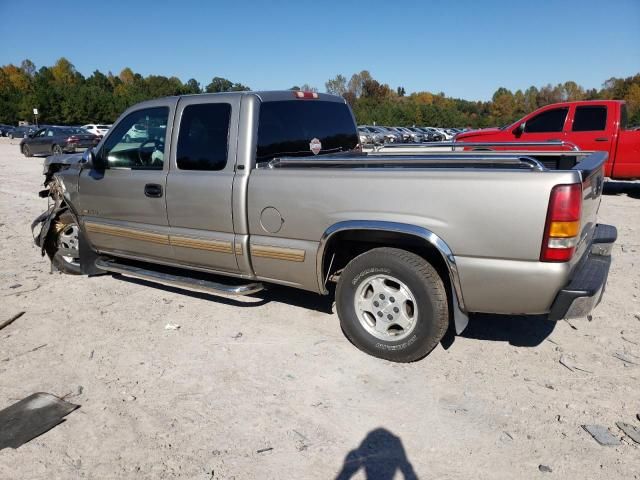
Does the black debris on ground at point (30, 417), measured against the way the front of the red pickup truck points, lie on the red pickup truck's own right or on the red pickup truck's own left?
on the red pickup truck's own left

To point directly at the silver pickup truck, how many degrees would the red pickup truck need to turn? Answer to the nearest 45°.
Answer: approximately 90° to its left

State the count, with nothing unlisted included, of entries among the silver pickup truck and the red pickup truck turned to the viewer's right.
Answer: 0

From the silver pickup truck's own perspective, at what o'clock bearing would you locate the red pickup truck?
The red pickup truck is roughly at 3 o'clock from the silver pickup truck.

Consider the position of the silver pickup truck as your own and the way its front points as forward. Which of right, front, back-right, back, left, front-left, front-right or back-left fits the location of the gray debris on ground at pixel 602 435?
back

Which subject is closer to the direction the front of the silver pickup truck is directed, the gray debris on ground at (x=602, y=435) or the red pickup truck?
the red pickup truck

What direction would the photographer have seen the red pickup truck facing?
facing to the left of the viewer

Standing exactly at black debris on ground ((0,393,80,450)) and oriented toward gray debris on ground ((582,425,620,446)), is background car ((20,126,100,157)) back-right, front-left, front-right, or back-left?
back-left

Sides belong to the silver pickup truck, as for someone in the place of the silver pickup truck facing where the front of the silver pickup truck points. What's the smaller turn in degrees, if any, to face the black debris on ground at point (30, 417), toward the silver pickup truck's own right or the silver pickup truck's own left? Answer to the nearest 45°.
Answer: approximately 90° to the silver pickup truck's own left

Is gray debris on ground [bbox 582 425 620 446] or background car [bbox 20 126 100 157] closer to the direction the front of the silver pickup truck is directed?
the background car

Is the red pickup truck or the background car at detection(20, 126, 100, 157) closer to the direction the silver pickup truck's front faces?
the background car

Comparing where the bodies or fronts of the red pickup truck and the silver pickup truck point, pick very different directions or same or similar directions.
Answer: same or similar directions

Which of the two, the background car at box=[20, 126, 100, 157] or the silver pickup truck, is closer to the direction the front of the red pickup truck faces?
the background car

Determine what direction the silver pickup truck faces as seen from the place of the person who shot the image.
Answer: facing away from the viewer and to the left of the viewer

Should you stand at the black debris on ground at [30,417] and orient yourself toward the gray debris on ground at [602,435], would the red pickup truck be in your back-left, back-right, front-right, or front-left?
front-left
